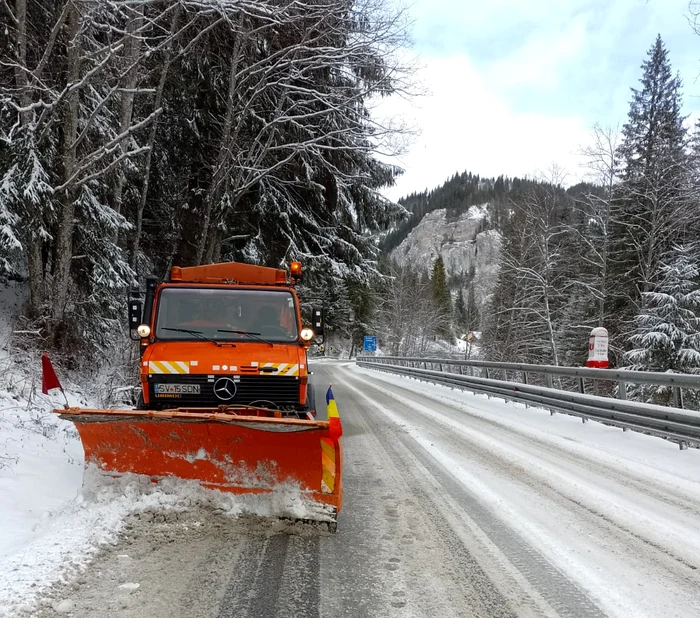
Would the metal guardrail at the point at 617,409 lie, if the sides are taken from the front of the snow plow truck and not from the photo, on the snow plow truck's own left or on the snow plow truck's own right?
on the snow plow truck's own left

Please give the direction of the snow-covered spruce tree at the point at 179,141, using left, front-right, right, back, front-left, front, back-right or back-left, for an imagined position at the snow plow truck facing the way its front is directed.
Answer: back

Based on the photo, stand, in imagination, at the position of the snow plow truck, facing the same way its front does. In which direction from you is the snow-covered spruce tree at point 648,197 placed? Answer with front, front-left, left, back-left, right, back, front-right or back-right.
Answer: back-left

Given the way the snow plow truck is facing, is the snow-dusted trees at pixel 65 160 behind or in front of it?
behind

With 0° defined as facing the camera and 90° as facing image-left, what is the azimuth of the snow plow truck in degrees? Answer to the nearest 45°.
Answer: approximately 0°

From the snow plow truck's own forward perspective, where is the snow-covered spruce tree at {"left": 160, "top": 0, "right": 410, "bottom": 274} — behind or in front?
behind

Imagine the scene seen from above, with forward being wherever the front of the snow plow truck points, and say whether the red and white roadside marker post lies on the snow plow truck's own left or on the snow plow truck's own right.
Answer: on the snow plow truck's own left
